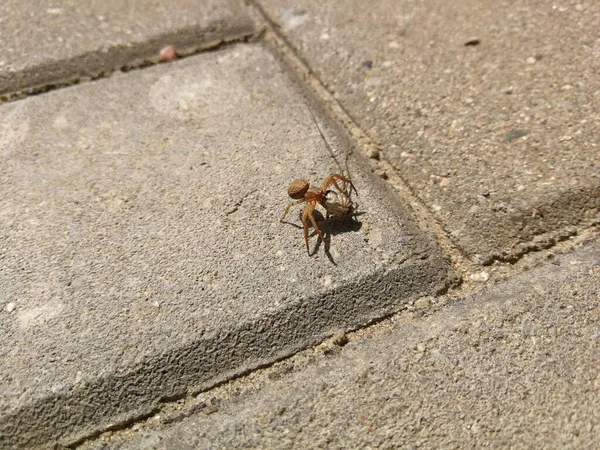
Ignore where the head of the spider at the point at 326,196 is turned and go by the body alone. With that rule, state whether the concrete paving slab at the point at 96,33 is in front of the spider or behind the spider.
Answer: behind

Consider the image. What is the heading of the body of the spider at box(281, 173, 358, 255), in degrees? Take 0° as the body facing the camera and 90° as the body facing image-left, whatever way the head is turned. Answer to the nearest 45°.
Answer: approximately 270°

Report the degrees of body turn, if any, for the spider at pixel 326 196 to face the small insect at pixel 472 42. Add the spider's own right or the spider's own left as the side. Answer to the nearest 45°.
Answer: approximately 45° to the spider's own left

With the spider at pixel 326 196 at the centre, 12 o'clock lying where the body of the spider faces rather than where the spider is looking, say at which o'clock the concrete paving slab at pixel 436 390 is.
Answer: The concrete paving slab is roughly at 2 o'clock from the spider.

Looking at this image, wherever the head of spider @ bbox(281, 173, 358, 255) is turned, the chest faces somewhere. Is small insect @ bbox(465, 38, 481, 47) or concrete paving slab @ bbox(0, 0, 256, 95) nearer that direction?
the small insect

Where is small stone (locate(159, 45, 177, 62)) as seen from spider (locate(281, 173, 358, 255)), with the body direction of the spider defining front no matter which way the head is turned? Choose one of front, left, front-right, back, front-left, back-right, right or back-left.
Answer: back-left

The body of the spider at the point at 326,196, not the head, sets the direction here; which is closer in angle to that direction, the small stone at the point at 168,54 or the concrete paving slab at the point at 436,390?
the concrete paving slab
